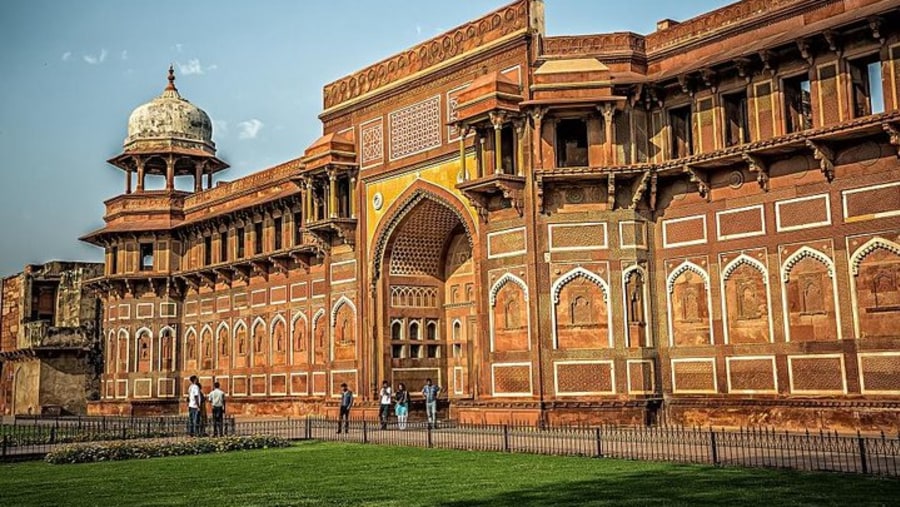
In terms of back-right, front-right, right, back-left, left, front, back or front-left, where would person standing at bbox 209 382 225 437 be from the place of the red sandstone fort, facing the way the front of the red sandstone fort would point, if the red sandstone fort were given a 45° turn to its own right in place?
front

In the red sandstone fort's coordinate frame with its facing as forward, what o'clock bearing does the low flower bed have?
The low flower bed is roughly at 1 o'clock from the red sandstone fort.

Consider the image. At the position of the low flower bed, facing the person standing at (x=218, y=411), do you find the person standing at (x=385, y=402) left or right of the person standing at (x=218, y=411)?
right

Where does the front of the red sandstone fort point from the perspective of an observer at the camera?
facing the viewer and to the left of the viewer

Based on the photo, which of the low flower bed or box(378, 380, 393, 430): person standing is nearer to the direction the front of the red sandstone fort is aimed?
the low flower bed
